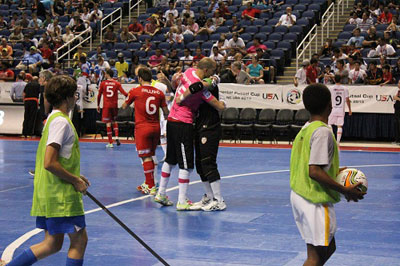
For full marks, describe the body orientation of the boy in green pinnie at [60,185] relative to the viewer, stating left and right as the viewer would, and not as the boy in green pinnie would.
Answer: facing to the right of the viewer

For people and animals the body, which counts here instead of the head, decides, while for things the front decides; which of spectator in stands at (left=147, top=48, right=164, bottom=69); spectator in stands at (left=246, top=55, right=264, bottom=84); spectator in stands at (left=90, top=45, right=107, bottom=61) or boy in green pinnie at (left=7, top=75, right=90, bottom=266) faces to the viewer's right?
the boy in green pinnie

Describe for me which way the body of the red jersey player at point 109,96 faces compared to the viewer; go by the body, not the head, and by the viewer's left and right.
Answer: facing away from the viewer

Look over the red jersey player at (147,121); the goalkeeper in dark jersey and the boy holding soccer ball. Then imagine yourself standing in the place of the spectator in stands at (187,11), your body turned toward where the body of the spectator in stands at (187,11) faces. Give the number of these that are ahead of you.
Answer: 3

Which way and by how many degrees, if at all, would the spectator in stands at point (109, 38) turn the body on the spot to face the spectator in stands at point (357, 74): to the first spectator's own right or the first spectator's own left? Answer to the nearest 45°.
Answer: approximately 45° to the first spectator's own left

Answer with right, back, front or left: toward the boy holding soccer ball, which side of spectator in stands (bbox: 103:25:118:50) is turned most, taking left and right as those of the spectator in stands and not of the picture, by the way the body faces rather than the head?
front

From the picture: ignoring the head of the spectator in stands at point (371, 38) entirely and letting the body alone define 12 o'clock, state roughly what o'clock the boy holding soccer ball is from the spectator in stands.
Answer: The boy holding soccer ball is roughly at 12 o'clock from the spectator in stands.

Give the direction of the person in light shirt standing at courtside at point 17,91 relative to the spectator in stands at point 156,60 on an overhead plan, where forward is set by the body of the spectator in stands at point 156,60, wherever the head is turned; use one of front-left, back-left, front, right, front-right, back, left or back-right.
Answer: front-right

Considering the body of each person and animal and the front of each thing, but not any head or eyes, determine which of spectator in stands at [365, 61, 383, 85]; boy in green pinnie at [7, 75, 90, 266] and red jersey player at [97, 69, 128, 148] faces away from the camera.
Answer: the red jersey player

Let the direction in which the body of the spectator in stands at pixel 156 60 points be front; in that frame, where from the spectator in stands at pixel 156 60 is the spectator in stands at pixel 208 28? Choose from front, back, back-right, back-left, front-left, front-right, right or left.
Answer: back

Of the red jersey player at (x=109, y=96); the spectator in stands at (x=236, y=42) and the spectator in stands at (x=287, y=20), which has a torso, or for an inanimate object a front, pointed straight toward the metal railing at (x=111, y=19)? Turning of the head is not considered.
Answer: the red jersey player

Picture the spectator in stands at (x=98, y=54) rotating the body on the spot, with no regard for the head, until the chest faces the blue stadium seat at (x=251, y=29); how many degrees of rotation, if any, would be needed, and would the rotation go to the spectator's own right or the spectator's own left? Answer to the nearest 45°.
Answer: approximately 90° to the spectator's own left
